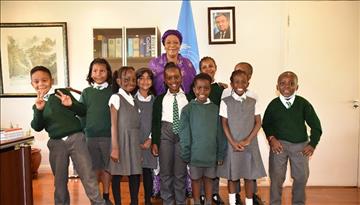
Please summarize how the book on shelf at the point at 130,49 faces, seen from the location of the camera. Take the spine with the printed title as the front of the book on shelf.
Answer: facing the viewer

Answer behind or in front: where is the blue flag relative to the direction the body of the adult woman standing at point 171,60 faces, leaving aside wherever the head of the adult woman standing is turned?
behind

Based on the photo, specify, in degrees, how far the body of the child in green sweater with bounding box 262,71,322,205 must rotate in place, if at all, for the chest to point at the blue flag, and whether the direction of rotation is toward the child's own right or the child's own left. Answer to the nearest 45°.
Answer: approximately 135° to the child's own right

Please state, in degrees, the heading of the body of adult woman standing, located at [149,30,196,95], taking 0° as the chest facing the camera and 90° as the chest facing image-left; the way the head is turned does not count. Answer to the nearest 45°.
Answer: approximately 0°

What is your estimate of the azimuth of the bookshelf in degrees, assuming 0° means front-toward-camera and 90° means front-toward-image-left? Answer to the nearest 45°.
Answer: approximately 0°

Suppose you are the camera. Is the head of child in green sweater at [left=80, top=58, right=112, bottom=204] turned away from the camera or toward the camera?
toward the camera

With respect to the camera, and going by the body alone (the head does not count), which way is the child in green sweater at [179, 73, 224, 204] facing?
toward the camera

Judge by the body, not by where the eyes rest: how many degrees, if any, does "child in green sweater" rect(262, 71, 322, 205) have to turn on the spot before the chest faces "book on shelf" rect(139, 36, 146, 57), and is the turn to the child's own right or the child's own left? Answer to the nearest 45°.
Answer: approximately 135° to the child's own right

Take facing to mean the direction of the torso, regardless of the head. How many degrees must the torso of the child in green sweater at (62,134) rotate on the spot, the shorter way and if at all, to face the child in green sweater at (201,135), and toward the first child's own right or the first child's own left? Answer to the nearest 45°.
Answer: approximately 90° to the first child's own left

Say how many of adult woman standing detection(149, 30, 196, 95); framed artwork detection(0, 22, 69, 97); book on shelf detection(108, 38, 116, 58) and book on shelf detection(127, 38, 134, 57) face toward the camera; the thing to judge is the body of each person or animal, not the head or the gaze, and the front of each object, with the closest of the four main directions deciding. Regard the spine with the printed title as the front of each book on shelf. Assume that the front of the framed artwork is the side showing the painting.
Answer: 4

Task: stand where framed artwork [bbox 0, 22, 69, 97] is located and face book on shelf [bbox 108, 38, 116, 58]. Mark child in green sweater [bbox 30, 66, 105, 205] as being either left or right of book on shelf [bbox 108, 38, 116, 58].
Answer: right
